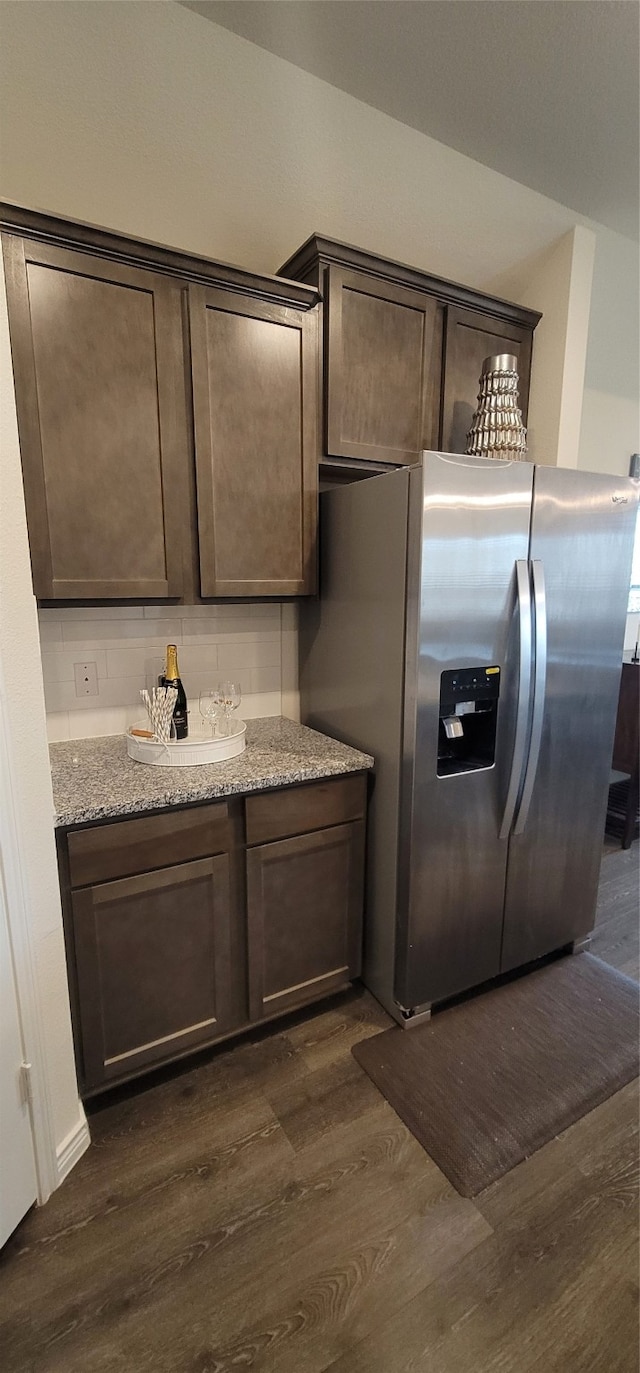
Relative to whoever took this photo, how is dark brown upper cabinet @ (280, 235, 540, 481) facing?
facing the viewer and to the right of the viewer

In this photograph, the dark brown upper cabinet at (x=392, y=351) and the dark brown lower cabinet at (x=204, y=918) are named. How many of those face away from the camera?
0

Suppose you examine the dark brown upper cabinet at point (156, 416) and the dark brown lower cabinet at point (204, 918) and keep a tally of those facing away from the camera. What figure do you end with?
0

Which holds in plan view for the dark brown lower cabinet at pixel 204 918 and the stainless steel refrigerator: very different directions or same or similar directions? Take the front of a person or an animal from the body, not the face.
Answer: same or similar directions

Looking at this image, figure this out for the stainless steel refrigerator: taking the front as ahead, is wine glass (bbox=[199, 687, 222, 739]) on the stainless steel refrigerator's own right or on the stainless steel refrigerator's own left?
on the stainless steel refrigerator's own right

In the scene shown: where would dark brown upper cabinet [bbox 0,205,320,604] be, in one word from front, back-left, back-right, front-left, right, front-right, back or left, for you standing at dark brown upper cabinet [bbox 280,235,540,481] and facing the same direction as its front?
right

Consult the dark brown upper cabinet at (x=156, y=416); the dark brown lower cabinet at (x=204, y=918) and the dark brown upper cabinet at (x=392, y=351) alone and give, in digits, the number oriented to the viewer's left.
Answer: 0

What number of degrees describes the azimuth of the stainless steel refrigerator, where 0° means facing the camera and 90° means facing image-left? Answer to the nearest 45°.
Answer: approximately 315°

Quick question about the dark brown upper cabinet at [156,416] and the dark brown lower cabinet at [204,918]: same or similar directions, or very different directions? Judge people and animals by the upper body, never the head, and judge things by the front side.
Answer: same or similar directions

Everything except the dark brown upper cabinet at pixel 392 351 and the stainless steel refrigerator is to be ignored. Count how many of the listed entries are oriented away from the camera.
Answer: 0

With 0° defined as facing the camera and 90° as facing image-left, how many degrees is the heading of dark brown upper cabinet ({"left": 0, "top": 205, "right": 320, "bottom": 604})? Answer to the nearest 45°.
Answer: approximately 315°

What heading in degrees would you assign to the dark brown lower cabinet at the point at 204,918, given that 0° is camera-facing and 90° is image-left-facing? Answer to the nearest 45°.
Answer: approximately 315°
